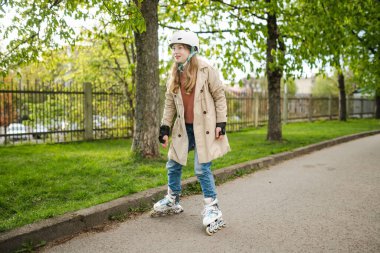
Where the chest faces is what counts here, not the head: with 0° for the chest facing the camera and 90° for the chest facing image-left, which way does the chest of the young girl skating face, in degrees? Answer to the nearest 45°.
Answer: approximately 45°

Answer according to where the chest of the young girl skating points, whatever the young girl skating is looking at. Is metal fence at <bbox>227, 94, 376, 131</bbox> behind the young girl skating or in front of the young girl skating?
behind

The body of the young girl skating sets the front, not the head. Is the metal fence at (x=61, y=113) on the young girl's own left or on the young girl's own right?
on the young girl's own right

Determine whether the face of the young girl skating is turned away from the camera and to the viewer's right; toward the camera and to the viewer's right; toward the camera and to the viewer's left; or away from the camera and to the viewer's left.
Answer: toward the camera and to the viewer's left
